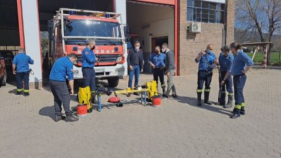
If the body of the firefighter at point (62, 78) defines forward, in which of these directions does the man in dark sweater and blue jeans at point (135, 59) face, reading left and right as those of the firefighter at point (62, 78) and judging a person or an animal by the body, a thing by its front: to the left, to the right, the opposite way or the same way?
to the right

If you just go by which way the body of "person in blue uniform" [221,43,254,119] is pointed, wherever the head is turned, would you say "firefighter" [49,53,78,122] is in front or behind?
in front

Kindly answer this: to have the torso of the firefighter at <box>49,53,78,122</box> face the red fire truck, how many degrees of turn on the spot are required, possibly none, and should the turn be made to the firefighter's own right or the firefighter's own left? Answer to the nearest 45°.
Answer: approximately 90° to the firefighter's own left

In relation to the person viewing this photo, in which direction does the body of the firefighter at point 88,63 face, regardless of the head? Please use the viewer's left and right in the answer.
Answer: facing the viewer and to the right of the viewer

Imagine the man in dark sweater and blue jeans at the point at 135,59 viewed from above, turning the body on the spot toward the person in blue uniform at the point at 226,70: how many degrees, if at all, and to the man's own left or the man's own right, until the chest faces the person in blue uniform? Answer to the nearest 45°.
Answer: approximately 45° to the man's own left

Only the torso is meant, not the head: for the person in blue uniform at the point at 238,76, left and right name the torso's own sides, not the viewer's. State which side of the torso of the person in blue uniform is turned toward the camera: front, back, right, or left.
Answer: left

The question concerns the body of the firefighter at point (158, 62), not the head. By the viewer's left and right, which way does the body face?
facing the viewer

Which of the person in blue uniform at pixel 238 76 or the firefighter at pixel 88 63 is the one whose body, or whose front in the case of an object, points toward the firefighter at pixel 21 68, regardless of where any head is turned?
the person in blue uniform

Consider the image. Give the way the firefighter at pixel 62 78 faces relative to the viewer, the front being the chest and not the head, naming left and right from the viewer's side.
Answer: facing to the right of the viewer

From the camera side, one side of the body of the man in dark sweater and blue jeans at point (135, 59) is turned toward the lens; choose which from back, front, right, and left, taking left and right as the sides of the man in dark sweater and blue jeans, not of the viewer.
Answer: front

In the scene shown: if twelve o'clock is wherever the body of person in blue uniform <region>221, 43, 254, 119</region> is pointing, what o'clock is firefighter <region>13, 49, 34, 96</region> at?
The firefighter is roughly at 12 o'clock from the person in blue uniform.
